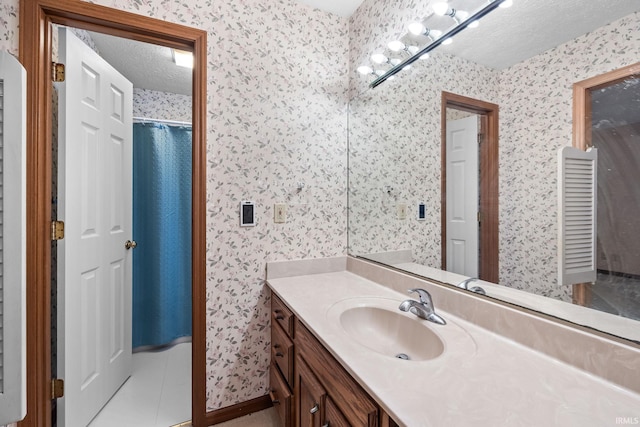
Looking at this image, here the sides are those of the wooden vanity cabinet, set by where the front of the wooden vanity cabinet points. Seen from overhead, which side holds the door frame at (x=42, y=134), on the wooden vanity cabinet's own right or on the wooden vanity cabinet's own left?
on the wooden vanity cabinet's own right

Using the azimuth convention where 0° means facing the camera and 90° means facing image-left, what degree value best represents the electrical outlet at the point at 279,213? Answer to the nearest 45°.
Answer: approximately 0°

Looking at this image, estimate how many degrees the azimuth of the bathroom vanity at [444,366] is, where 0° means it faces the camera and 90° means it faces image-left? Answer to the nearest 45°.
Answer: approximately 45°

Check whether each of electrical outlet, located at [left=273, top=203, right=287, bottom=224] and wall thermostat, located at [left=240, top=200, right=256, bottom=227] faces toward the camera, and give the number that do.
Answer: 2

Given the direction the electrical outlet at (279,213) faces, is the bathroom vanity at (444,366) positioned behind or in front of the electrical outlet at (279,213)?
in front

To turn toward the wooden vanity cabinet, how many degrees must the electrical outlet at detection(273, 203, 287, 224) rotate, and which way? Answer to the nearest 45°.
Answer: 0° — it already faces it

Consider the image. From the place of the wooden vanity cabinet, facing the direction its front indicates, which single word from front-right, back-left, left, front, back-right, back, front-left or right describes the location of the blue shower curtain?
right

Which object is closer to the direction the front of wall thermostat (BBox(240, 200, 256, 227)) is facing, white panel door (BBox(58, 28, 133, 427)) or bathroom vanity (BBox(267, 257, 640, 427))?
the bathroom vanity

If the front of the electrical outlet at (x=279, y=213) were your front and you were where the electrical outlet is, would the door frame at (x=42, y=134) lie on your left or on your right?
on your right
